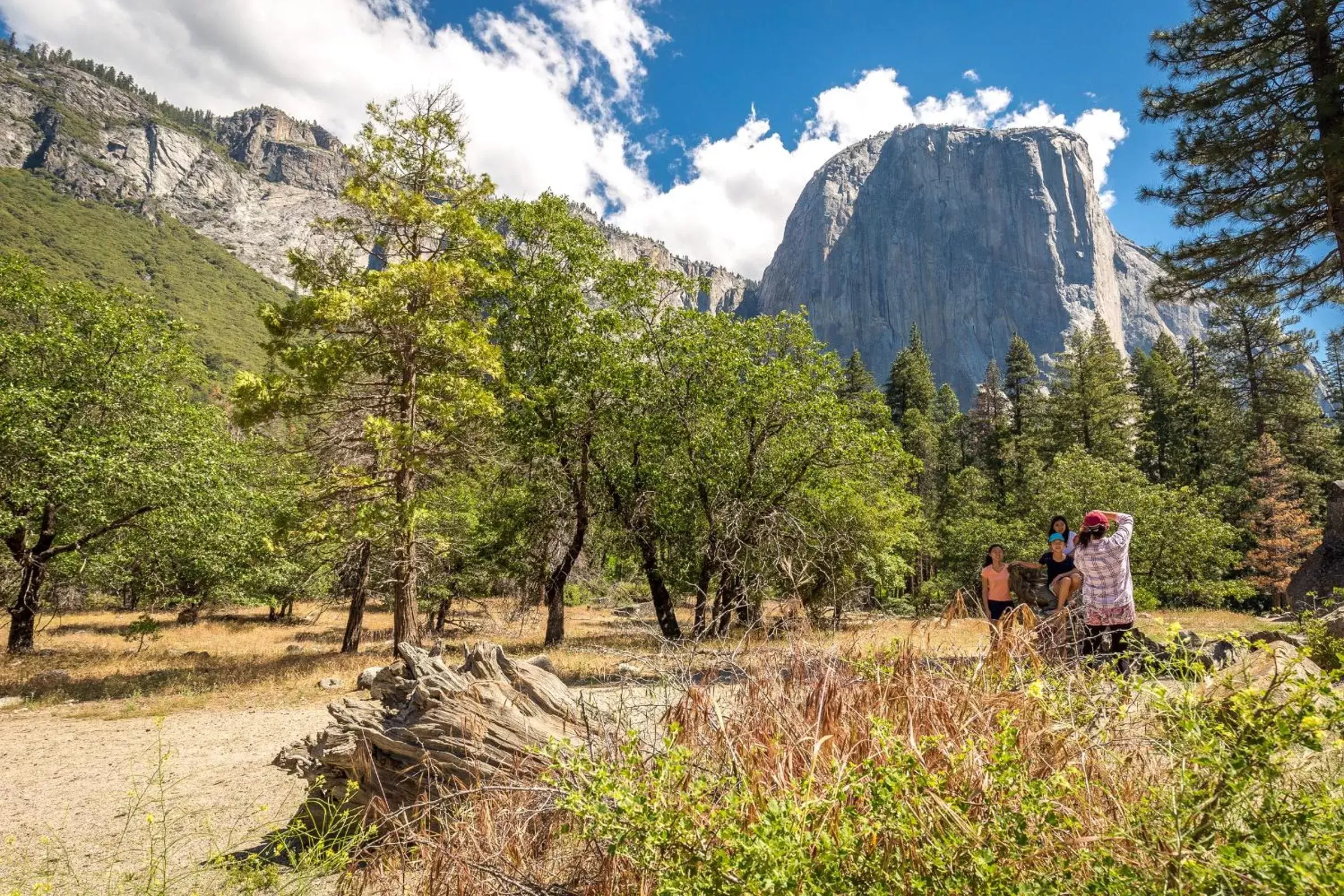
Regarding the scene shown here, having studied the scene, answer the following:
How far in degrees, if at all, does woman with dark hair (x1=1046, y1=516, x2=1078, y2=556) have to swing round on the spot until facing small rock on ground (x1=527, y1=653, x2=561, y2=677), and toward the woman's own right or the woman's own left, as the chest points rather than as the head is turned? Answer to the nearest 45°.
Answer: approximately 45° to the woman's own right

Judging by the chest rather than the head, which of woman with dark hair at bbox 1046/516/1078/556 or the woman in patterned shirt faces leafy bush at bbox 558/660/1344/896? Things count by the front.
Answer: the woman with dark hair

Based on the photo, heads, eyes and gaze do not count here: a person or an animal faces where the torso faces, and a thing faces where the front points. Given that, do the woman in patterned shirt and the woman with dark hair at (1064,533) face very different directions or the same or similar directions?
very different directions

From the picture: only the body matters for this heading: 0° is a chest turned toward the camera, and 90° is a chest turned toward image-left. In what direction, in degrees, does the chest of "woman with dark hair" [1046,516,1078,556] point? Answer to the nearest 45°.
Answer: approximately 0°

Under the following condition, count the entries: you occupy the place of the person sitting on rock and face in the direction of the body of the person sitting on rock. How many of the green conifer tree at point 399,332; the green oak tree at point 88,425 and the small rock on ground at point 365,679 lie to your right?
3

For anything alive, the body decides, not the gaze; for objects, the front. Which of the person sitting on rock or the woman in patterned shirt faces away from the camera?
the woman in patterned shirt

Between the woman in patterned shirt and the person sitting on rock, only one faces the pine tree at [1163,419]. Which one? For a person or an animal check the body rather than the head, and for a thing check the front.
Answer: the woman in patterned shirt

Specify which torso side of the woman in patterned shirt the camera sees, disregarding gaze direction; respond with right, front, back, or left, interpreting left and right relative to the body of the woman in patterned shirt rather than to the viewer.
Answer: back

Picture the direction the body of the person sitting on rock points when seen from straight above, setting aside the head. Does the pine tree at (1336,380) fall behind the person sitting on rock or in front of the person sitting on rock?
behind

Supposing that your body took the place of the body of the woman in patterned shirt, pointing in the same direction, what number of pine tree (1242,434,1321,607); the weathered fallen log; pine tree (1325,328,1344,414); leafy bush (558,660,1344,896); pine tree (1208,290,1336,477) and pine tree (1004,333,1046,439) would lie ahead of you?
4
